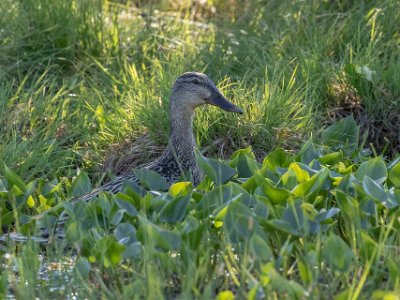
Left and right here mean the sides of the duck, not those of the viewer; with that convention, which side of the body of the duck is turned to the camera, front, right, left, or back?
right

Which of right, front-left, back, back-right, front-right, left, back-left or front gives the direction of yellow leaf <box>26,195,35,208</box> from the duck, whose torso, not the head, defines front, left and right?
back-right

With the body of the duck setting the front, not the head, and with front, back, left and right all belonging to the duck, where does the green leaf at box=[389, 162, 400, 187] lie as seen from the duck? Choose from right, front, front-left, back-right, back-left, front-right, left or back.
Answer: front-right

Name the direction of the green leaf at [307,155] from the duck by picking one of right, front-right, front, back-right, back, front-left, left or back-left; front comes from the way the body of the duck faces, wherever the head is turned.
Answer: front-right

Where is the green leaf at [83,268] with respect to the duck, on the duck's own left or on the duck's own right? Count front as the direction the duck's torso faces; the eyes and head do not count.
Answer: on the duck's own right

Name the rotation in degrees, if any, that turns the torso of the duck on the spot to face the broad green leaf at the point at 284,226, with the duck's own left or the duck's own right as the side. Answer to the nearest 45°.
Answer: approximately 90° to the duck's own right

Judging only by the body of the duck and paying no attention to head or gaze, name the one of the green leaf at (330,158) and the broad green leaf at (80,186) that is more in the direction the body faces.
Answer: the green leaf

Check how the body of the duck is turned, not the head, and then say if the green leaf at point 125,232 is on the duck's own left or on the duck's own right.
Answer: on the duck's own right
